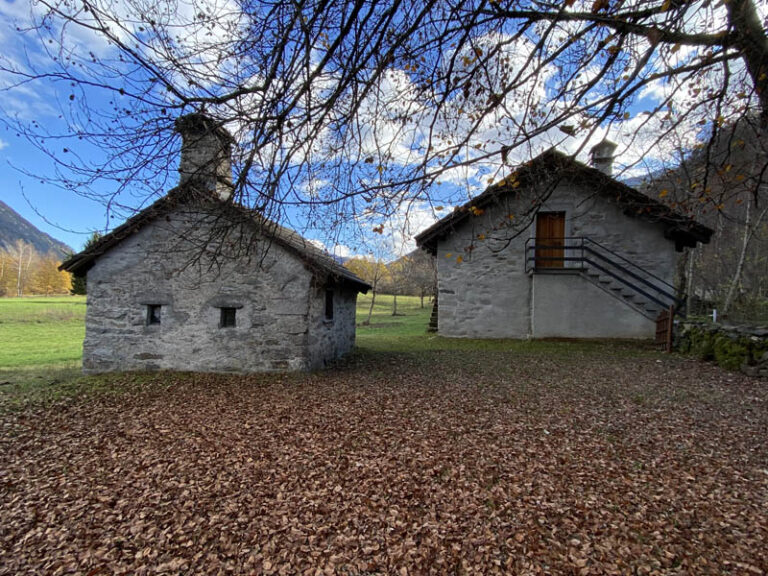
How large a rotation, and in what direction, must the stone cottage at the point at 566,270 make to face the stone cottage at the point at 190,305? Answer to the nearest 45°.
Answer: approximately 45° to its right

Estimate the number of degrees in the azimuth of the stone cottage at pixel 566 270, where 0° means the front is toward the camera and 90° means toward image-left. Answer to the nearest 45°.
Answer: approximately 0°

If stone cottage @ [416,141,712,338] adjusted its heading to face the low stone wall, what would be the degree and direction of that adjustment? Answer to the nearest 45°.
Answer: approximately 45° to its left
